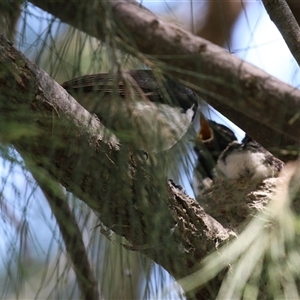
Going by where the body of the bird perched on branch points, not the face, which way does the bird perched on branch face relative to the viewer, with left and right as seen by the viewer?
facing to the right of the viewer
